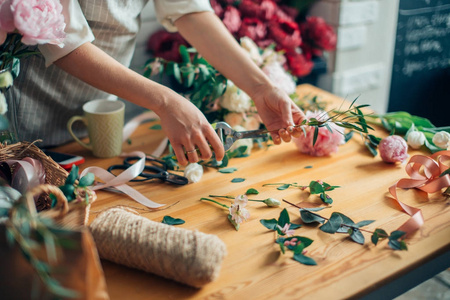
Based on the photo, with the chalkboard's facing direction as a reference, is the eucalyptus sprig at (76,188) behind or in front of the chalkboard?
in front

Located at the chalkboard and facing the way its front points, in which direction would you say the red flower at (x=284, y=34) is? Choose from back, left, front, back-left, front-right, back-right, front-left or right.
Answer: front-right

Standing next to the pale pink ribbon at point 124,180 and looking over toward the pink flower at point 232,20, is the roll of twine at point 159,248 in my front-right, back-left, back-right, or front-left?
back-right

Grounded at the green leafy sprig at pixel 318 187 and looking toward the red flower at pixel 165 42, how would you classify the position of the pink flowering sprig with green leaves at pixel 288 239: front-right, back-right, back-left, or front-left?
back-left

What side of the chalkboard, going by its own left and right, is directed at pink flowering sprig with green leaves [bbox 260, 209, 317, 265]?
front

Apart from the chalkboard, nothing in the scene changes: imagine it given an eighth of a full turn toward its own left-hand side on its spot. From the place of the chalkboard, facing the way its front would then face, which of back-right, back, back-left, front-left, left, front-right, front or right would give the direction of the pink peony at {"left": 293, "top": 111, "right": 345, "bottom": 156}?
front-right

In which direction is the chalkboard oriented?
toward the camera

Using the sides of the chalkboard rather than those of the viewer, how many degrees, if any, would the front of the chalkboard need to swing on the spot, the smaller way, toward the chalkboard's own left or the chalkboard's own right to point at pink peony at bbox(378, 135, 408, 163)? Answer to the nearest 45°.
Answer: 0° — it already faces it

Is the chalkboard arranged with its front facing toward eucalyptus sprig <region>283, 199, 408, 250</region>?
yes

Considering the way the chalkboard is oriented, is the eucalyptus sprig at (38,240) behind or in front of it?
in front

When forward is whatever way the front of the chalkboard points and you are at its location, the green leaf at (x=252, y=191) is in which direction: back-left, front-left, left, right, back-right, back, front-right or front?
front

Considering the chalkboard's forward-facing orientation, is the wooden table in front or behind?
in front

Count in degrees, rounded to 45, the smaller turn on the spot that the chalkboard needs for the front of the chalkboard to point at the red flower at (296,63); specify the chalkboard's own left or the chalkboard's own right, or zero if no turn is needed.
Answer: approximately 45° to the chalkboard's own right

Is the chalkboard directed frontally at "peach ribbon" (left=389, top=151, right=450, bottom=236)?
yes
